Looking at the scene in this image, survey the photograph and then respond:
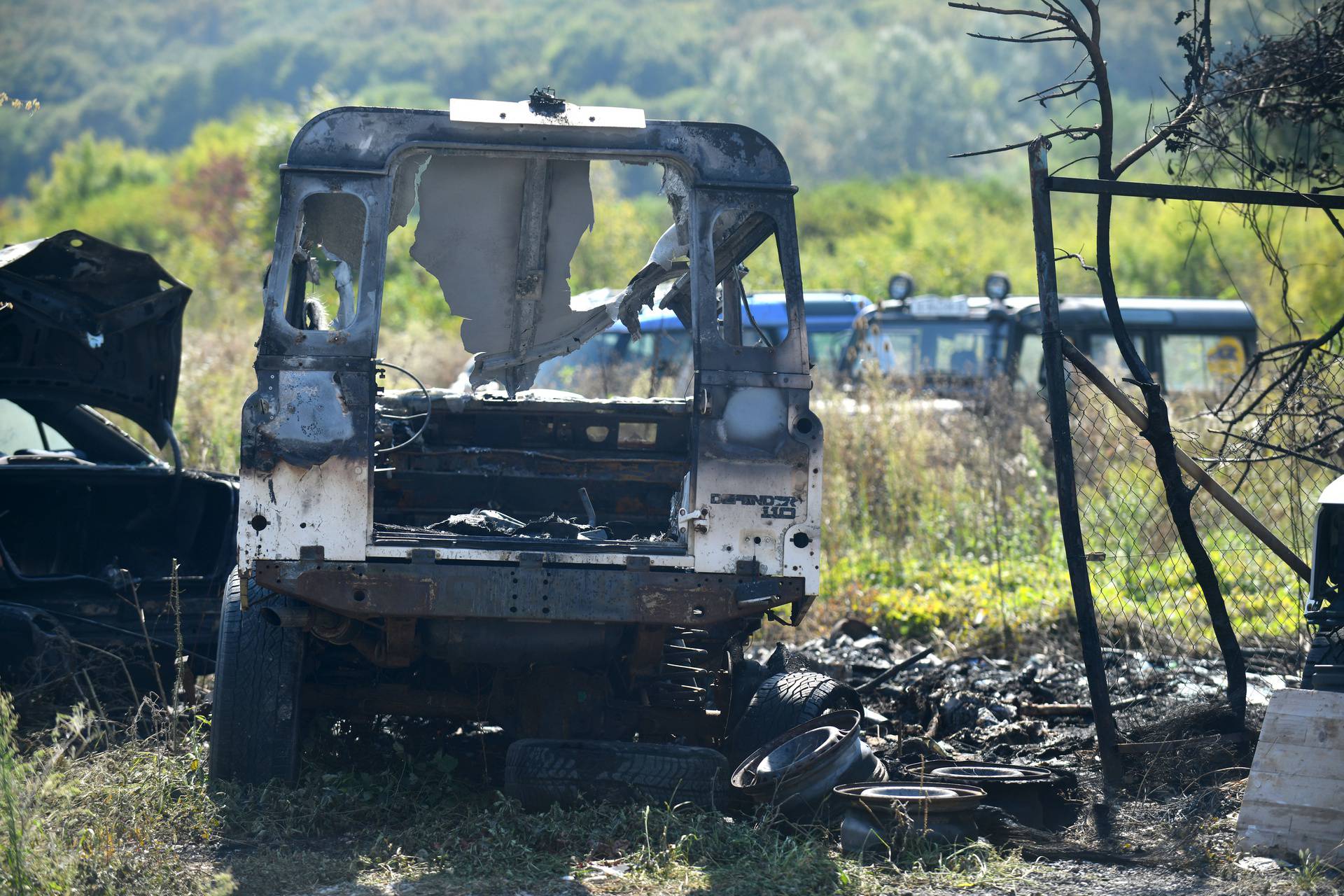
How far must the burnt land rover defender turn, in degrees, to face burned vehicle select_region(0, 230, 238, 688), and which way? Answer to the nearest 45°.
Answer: approximately 45° to its left

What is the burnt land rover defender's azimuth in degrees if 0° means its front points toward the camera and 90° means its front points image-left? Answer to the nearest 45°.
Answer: approximately 180°

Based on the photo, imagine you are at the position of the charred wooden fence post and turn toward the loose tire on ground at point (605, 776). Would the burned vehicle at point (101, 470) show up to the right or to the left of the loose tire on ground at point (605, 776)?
right

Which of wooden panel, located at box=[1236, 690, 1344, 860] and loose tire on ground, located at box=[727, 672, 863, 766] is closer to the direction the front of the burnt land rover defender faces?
the loose tire on ground

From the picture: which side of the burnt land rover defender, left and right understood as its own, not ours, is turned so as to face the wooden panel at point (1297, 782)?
right
